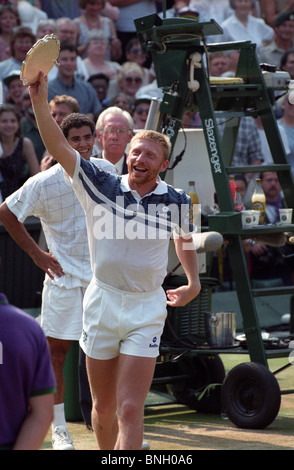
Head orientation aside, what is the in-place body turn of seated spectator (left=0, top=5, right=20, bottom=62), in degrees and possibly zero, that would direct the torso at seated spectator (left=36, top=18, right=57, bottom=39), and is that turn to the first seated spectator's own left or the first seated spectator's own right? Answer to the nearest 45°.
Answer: approximately 90° to the first seated spectator's own left

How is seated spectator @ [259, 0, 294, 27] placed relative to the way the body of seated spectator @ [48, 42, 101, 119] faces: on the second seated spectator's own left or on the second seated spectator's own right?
on the second seated spectator's own left

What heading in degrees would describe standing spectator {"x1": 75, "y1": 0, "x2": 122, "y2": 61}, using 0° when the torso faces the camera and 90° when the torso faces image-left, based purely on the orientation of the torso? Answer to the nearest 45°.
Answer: approximately 0°

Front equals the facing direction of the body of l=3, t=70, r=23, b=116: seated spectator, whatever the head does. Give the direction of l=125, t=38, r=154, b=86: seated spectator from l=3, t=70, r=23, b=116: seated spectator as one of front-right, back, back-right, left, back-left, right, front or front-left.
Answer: back-left

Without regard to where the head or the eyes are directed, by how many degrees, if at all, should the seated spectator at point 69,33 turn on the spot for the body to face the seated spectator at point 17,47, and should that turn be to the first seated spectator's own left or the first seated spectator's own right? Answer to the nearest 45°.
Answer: approximately 45° to the first seated spectator's own right

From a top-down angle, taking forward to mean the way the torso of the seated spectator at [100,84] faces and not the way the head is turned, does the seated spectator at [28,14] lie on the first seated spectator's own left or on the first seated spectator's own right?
on the first seated spectator's own right

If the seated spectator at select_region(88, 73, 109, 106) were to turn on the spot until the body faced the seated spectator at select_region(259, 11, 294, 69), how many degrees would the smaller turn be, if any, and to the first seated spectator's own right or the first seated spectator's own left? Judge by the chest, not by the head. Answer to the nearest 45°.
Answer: approximately 135° to the first seated spectator's own left
